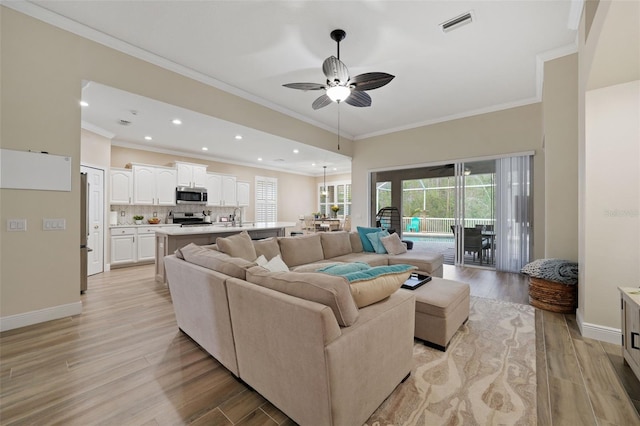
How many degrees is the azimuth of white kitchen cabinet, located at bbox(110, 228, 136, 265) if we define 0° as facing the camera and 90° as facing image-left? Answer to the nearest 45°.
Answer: approximately 0°

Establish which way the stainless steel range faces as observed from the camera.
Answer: facing the viewer and to the right of the viewer

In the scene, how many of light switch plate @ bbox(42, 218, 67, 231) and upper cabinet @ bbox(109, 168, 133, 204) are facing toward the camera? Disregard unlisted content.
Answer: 2

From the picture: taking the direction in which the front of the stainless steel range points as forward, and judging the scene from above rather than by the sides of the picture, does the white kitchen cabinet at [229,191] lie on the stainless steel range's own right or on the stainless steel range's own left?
on the stainless steel range's own left

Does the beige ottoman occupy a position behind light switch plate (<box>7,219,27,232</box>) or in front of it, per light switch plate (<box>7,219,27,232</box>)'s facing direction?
in front
